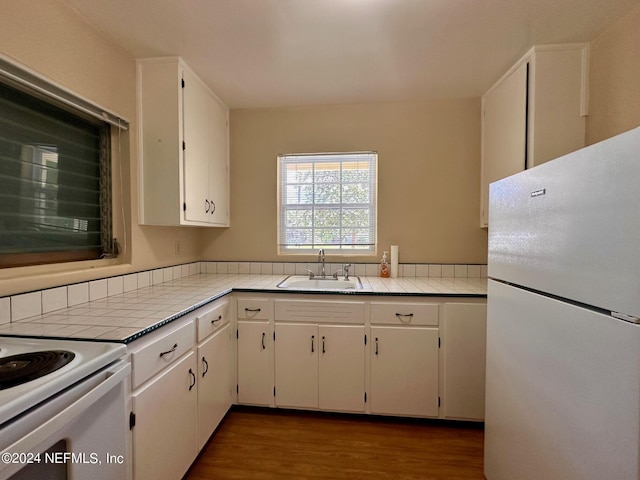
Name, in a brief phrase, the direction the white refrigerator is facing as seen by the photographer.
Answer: facing the viewer and to the left of the viewer

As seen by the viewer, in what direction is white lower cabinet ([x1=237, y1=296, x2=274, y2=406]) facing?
toward the camera

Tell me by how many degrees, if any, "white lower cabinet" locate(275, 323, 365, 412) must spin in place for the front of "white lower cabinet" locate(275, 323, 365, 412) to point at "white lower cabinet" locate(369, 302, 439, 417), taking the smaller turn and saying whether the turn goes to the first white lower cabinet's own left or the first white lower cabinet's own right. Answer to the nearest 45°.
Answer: approximately 90° to the first white lower cabinet's own left

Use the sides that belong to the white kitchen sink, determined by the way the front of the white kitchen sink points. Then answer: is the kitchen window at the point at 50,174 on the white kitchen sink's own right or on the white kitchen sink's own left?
on the white kitchen sink's own right

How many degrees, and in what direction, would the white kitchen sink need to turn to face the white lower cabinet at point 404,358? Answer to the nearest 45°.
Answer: approximately 45° to its left

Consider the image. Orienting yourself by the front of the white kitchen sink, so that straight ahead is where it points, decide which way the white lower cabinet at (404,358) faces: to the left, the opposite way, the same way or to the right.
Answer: the same way

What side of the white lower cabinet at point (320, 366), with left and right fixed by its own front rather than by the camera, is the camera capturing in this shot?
front

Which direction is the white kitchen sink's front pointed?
toward the camera

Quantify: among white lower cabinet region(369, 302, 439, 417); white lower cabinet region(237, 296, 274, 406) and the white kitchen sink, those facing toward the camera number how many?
3

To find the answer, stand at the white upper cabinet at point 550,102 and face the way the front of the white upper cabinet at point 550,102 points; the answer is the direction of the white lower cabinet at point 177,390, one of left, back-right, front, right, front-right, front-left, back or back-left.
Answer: front

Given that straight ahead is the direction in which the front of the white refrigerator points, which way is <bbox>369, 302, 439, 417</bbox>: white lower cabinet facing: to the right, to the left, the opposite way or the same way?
to the left

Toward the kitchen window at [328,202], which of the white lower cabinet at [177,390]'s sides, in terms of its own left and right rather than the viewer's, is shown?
left
